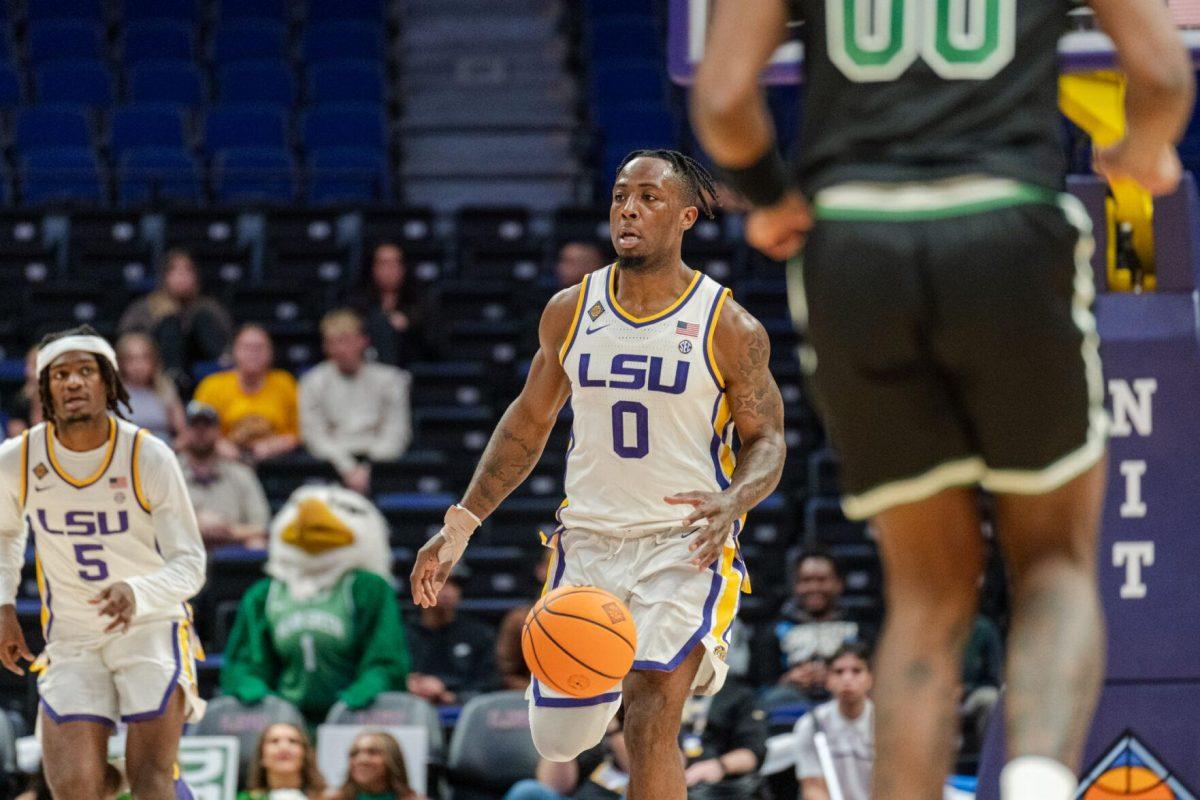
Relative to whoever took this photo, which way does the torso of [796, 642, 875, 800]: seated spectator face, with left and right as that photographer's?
facing the viewer

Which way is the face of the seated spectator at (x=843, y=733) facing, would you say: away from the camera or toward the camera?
toward the camera

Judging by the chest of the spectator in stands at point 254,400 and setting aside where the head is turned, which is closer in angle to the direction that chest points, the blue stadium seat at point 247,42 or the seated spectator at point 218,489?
the seated spectator

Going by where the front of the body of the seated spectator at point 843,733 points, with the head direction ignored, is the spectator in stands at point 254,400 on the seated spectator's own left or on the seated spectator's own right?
on the seated spectator's own right

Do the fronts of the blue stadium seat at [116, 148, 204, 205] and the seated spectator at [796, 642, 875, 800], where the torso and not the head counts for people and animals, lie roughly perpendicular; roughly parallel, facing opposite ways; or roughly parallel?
roughly parallel

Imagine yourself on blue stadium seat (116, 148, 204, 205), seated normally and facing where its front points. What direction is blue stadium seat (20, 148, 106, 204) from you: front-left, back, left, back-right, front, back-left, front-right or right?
right

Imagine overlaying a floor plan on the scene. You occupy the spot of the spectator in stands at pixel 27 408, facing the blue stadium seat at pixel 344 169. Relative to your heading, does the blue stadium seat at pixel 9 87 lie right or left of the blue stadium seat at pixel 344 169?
left

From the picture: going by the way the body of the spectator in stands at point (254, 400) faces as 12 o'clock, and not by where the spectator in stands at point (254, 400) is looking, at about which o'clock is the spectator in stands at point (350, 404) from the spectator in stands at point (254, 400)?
the spectator in stands at point (350, 404) is roughly at 10 o'clock from the spectator in stands at point (254, 400).

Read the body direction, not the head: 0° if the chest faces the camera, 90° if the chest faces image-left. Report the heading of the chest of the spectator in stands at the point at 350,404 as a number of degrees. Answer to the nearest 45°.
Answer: approximately 0°

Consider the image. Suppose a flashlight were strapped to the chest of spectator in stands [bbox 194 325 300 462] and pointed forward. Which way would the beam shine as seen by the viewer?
toward the camera

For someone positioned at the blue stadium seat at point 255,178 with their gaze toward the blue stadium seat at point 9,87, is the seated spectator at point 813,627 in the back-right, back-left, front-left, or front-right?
back-left

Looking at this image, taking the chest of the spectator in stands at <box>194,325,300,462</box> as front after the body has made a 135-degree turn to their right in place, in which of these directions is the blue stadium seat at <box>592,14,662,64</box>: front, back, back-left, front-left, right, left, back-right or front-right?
right

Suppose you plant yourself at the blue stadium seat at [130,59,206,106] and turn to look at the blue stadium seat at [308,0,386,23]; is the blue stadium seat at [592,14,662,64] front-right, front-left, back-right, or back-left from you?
front-right

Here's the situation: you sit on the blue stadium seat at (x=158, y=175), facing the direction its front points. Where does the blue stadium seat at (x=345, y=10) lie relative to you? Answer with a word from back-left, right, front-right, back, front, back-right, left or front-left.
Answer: back-left

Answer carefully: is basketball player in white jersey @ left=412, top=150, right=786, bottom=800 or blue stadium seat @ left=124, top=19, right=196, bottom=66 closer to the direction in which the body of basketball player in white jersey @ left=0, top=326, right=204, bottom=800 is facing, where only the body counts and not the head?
the basketball player in white jersey

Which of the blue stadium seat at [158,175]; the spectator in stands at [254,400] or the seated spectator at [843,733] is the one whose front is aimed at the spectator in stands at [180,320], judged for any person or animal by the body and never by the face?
the blue stadium seat

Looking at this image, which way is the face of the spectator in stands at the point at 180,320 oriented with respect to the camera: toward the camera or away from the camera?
toward the camera

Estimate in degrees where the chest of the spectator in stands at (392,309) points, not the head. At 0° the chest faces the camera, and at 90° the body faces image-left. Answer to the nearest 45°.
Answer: approximately 0°

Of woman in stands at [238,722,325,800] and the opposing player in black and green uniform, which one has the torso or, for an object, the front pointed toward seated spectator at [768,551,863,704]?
the opposing player in black and green uniform

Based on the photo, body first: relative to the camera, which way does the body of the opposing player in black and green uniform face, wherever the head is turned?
away from the camera

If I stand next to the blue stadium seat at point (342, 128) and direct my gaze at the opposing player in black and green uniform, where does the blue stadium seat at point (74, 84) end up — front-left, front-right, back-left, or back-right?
back-right

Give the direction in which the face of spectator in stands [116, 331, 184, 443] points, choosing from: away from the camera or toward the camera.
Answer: toward the camera
